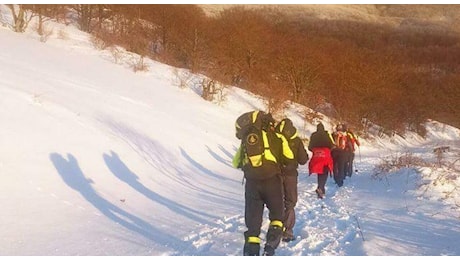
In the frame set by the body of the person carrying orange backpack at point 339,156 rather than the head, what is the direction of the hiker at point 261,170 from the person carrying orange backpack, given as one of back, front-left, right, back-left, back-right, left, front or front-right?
back

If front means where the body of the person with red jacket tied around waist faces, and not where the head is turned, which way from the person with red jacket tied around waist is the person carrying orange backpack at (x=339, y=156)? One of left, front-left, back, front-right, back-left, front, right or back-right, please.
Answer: front

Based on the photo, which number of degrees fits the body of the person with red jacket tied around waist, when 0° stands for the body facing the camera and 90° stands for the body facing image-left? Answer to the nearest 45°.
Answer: approximately 180°

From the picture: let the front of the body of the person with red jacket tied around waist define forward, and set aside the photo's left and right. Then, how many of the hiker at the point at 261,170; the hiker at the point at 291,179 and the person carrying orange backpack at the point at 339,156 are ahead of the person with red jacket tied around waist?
1

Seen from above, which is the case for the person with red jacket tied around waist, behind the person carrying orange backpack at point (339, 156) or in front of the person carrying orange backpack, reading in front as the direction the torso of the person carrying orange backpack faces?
behind

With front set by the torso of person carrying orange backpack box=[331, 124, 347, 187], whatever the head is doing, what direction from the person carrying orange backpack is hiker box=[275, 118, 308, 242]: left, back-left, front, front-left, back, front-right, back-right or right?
back

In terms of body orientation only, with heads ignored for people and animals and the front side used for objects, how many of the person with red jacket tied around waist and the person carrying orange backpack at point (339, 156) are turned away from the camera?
2

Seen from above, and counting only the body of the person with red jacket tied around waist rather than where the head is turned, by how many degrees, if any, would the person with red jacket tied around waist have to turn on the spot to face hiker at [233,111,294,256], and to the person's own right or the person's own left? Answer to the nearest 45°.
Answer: approximately 180°

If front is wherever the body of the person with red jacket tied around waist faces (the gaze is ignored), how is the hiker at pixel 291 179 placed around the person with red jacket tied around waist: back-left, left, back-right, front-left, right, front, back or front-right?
back

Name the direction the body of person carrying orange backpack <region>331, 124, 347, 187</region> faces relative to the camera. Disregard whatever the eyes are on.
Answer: away from the camera
